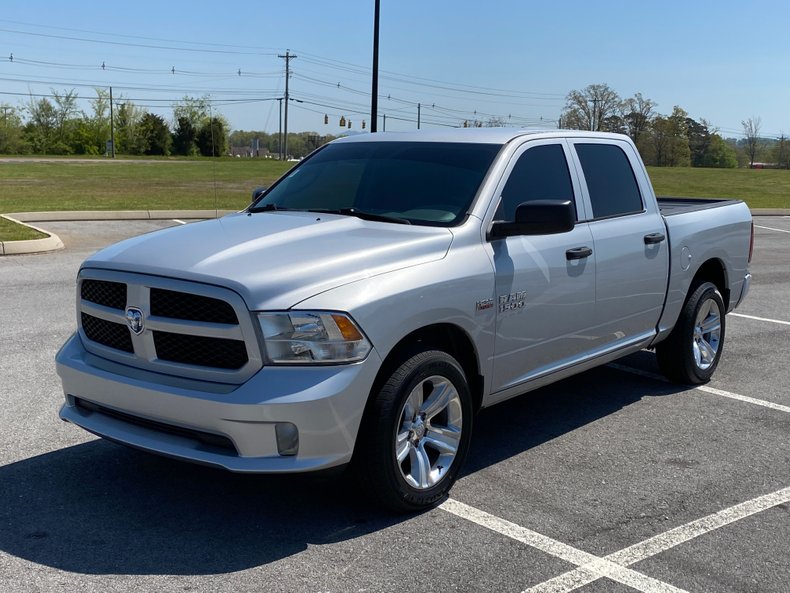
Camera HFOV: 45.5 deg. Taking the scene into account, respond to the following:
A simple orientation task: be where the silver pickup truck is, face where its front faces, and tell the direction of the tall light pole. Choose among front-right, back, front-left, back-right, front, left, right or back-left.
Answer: back-right

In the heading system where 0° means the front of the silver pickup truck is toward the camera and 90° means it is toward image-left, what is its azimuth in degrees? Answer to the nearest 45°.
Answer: approximately 45°
